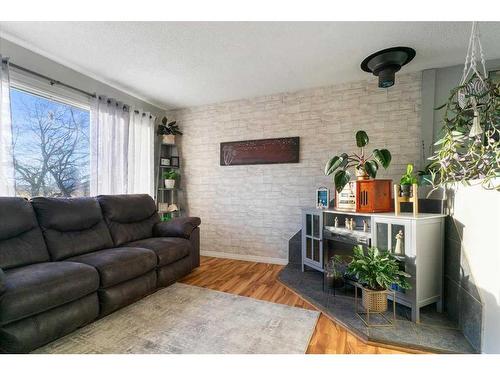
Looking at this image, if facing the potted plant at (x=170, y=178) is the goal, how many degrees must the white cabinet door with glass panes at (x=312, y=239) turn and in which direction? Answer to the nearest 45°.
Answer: approximately 45° to its right

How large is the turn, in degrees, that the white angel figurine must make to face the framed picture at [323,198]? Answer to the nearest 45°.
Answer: approximately 90° to its right

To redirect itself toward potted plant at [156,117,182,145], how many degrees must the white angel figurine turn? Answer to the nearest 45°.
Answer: approximately 45° to its right

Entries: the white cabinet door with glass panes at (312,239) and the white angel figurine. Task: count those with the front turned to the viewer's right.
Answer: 0

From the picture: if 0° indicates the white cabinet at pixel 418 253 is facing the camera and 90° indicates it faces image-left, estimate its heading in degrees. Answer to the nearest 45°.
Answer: approximately 45°

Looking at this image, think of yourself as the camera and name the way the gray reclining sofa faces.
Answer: facing the viewer and to the right of the viewer

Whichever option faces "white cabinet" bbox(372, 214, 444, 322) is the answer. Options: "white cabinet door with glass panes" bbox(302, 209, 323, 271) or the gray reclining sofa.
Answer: the gray reclining sofa

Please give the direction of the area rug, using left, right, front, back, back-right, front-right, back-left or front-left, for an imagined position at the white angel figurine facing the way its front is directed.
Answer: front

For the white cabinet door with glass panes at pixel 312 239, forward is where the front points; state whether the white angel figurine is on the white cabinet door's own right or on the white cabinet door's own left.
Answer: on the white cabinet door's own left

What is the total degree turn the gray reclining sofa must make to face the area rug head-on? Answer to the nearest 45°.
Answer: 0° — it already faces it

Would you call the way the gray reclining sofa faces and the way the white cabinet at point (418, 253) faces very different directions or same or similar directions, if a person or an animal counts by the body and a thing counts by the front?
very different directions

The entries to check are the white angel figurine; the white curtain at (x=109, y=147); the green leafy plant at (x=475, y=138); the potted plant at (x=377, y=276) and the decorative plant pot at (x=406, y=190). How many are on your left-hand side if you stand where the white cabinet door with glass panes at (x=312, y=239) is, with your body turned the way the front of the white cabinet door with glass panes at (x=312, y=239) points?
4
